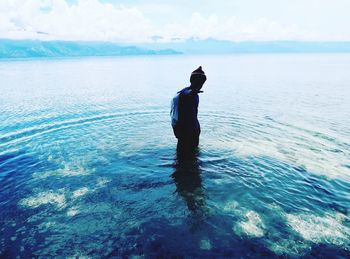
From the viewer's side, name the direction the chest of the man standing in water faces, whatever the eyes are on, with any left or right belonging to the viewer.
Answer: facing to the right of the viewer
